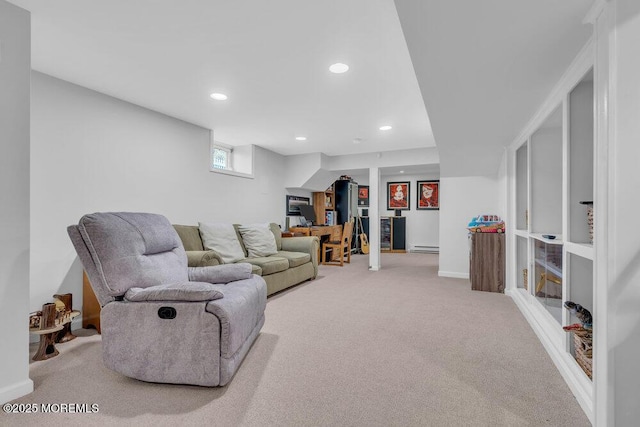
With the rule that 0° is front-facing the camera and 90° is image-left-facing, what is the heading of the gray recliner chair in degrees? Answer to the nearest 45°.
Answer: approximately 315°

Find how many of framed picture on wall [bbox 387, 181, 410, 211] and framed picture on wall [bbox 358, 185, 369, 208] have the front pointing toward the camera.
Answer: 2

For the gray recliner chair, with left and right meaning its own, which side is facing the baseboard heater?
left

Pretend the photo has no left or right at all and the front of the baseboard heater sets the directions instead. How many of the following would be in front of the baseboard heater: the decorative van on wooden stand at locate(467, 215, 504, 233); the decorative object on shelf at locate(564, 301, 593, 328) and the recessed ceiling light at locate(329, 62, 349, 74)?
3

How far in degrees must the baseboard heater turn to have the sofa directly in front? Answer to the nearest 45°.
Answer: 0° — it already faces it

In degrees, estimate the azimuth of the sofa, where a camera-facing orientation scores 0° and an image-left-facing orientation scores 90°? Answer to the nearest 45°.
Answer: approximately 315°

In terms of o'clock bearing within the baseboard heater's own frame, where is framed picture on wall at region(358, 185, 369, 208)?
The framed picture on wall is roughly at 3 o'clock from the baseboard heater.

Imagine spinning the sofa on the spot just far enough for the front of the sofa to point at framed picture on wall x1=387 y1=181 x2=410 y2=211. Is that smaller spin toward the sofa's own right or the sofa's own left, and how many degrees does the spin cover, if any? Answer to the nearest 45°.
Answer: approximately 90° to the sofa's own left

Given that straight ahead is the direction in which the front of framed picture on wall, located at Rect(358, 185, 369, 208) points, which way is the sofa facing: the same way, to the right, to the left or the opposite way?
to the left

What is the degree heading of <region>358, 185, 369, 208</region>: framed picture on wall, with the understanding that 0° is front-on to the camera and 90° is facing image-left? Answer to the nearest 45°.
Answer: approximately 0°

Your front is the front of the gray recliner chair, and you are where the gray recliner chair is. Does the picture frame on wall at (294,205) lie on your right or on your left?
on your left

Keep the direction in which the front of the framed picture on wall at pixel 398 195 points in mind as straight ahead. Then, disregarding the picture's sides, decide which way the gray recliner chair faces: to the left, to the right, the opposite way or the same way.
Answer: to the left
